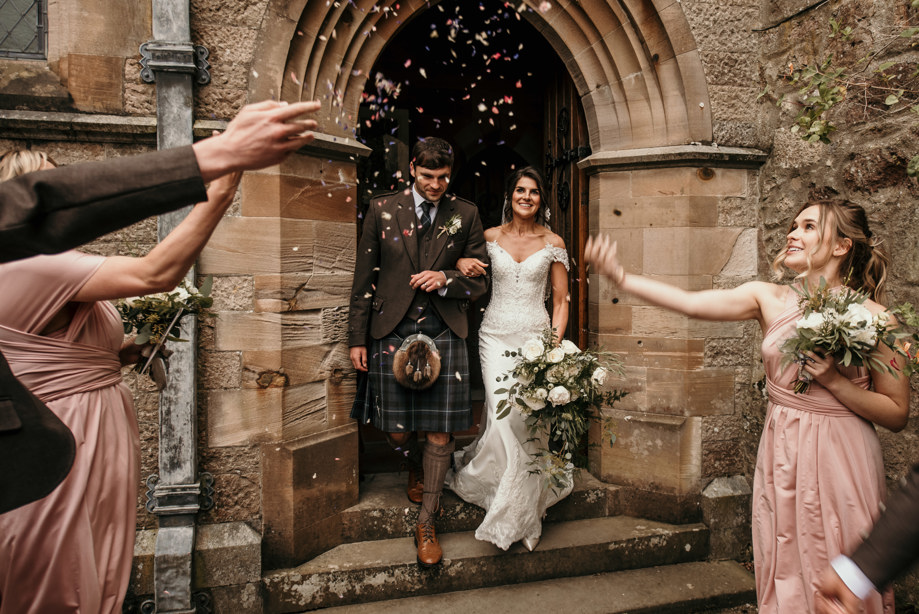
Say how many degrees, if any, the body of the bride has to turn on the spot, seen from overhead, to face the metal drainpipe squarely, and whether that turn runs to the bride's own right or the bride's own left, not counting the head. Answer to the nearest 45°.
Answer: approximately 45° to the bride's own right

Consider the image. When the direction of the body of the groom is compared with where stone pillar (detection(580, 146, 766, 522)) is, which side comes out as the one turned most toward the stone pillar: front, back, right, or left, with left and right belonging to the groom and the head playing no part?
left

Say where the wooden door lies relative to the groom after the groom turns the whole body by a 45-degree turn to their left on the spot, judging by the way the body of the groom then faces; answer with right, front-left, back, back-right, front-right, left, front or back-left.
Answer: left

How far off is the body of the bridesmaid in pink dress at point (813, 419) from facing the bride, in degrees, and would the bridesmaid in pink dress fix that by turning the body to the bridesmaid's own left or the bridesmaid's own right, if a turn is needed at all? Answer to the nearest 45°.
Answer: approximately 90° to the bridesmaid's own right

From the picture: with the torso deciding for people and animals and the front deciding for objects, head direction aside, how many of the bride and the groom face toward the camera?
2

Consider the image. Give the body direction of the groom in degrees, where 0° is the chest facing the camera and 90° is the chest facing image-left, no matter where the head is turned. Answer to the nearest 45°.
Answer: approximately 0°

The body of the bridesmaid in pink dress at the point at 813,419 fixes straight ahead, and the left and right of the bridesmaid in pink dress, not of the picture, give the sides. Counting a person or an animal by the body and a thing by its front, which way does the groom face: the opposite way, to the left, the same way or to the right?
to the left
